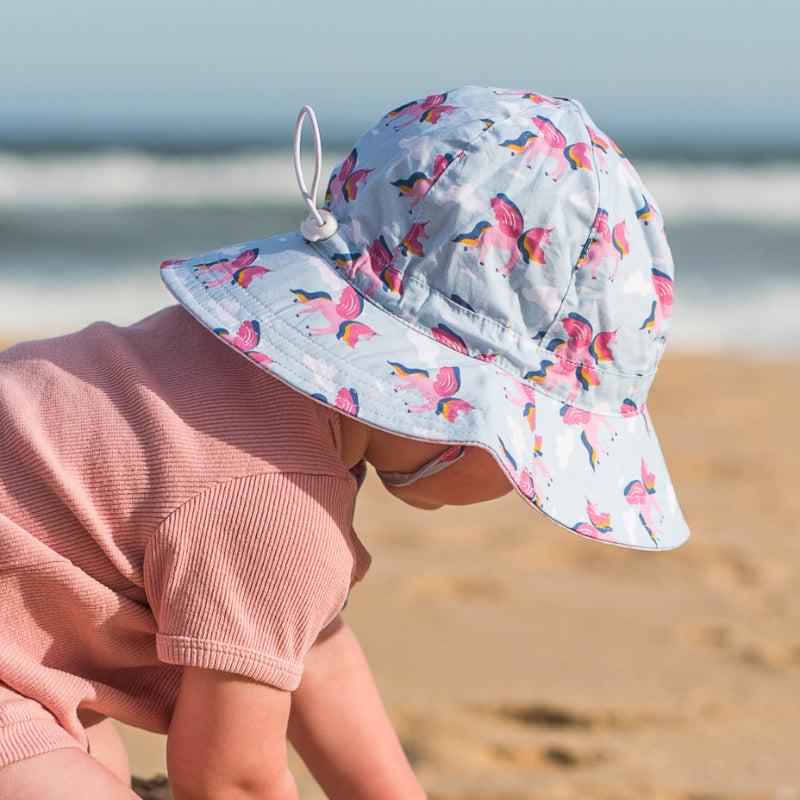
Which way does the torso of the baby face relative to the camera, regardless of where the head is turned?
to the viewer's right
